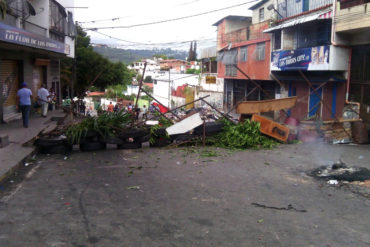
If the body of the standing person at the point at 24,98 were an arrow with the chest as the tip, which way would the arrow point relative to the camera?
away from the camera

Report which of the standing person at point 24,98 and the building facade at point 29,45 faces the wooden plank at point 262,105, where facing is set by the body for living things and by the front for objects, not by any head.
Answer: the building facade

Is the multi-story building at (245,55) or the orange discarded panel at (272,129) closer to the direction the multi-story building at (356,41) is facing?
the orange discarded panel

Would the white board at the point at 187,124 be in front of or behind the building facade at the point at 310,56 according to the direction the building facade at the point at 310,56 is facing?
in front

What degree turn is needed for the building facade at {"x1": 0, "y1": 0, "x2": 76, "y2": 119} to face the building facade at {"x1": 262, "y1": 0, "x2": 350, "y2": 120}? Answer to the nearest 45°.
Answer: approximately 45° to its left

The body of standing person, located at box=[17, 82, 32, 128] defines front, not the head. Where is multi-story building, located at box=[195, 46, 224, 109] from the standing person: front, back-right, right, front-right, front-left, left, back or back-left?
front-right

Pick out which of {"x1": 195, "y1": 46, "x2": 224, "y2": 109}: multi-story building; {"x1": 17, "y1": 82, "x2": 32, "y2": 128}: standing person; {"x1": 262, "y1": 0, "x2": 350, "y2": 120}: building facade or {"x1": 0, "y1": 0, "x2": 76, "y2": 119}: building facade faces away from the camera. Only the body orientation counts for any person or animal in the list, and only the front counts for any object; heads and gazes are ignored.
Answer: the standing person

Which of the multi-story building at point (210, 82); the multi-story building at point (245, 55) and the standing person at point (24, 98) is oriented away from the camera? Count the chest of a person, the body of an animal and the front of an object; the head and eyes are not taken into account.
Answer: the standing person

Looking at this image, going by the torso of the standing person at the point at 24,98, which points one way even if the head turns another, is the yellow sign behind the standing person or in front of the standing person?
in front
